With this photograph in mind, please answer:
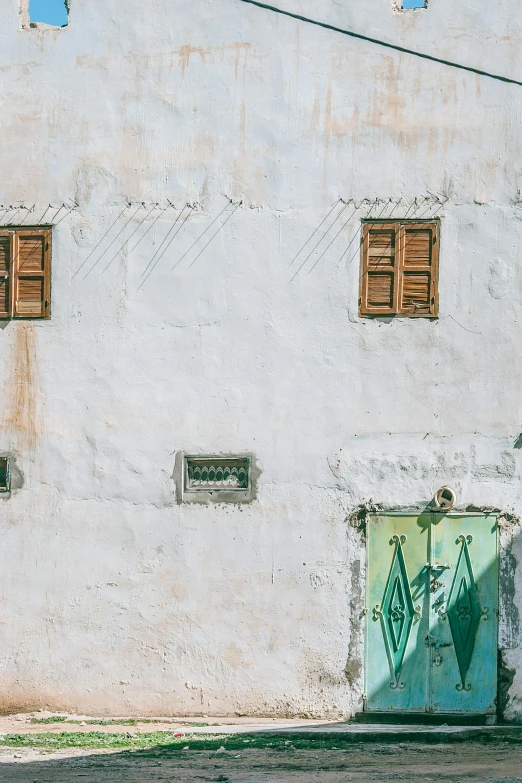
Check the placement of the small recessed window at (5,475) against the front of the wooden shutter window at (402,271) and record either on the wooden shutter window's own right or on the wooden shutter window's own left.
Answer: on the wooden shutter window's own right

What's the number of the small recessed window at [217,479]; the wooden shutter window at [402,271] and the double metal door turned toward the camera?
3

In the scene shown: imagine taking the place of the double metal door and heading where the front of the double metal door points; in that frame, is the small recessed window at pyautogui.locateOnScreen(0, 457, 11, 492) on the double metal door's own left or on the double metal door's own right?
on the double metal door's own right

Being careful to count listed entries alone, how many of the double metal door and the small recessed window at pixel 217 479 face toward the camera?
2

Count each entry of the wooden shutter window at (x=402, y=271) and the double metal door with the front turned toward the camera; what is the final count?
2

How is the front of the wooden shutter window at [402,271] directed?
toward the camera

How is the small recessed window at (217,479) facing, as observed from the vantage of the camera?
facing the viewer

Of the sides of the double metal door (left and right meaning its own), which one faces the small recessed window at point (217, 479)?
right

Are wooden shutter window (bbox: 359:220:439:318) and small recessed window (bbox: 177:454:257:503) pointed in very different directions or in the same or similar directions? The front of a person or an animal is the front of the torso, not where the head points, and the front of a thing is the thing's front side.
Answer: same or similar directions
